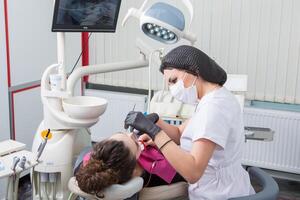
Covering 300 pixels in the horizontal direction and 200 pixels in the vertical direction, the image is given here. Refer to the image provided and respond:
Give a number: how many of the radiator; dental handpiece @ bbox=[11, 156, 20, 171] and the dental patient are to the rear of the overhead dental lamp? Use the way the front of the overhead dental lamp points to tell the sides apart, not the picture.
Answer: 1

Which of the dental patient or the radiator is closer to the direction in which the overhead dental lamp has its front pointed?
the dental patient

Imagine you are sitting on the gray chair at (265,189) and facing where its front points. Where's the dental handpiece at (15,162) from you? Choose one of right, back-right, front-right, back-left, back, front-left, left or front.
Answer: front

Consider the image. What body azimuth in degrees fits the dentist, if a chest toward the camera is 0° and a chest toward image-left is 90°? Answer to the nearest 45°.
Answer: approximately 90°

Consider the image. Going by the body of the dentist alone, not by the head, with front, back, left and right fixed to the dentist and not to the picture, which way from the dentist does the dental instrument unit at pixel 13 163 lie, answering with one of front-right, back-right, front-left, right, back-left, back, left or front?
front

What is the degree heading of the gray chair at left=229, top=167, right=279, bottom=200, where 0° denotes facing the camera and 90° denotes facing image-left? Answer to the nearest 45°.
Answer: approximately 90°

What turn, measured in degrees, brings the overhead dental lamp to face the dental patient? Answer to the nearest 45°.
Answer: approximately 45° to its left

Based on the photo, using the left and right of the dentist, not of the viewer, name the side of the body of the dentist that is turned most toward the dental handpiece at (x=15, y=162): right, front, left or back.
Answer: front

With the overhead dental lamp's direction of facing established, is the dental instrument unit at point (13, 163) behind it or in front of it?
in front

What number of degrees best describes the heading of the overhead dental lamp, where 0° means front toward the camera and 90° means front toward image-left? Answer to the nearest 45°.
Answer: approximately 45°
